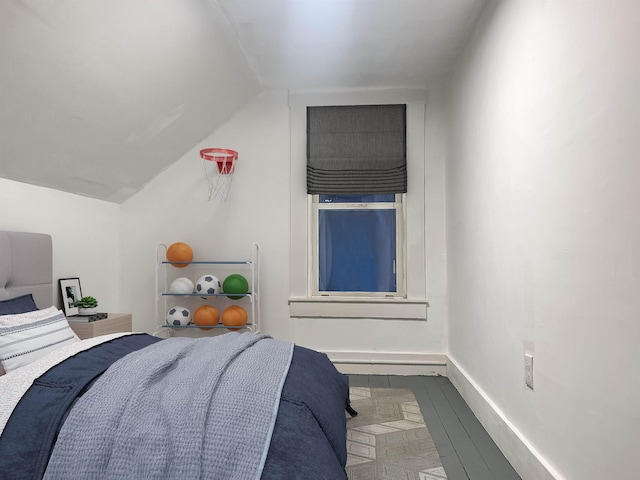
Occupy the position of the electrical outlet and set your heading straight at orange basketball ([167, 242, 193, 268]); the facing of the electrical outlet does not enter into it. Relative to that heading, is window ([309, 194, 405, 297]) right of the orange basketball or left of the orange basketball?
right

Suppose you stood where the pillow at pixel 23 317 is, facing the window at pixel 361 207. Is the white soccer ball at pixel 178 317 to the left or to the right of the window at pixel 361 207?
left

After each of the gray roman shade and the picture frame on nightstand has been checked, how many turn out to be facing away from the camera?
0

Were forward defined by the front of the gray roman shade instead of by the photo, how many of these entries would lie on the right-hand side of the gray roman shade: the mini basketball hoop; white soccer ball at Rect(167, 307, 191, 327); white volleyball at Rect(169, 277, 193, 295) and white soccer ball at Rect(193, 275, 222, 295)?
4

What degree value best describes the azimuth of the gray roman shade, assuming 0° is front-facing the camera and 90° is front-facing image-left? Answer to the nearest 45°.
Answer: approximately 0°

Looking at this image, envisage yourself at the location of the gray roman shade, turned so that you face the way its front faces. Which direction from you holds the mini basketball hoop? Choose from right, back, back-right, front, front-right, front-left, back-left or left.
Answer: right

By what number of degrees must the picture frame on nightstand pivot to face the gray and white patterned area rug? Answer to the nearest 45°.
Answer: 0° — it already faces it

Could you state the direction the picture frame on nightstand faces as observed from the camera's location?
facing the viewer and to the right of the viewer

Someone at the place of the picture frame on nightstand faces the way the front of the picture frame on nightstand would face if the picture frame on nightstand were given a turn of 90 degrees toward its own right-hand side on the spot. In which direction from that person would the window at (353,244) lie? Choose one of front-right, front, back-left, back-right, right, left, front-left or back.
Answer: back-left

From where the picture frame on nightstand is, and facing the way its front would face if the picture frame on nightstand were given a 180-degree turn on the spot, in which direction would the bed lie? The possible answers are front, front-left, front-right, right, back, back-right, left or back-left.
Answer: back-left
